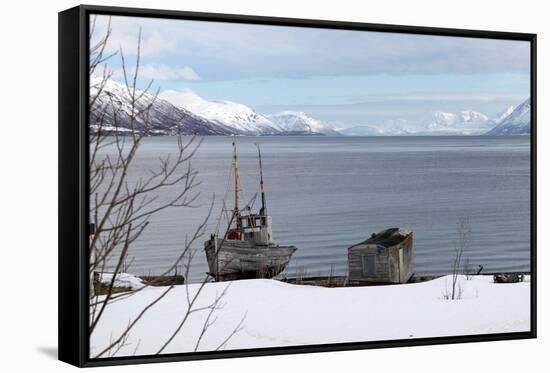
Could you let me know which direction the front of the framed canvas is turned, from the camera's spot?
facing the viewer and to the right of the viewer
